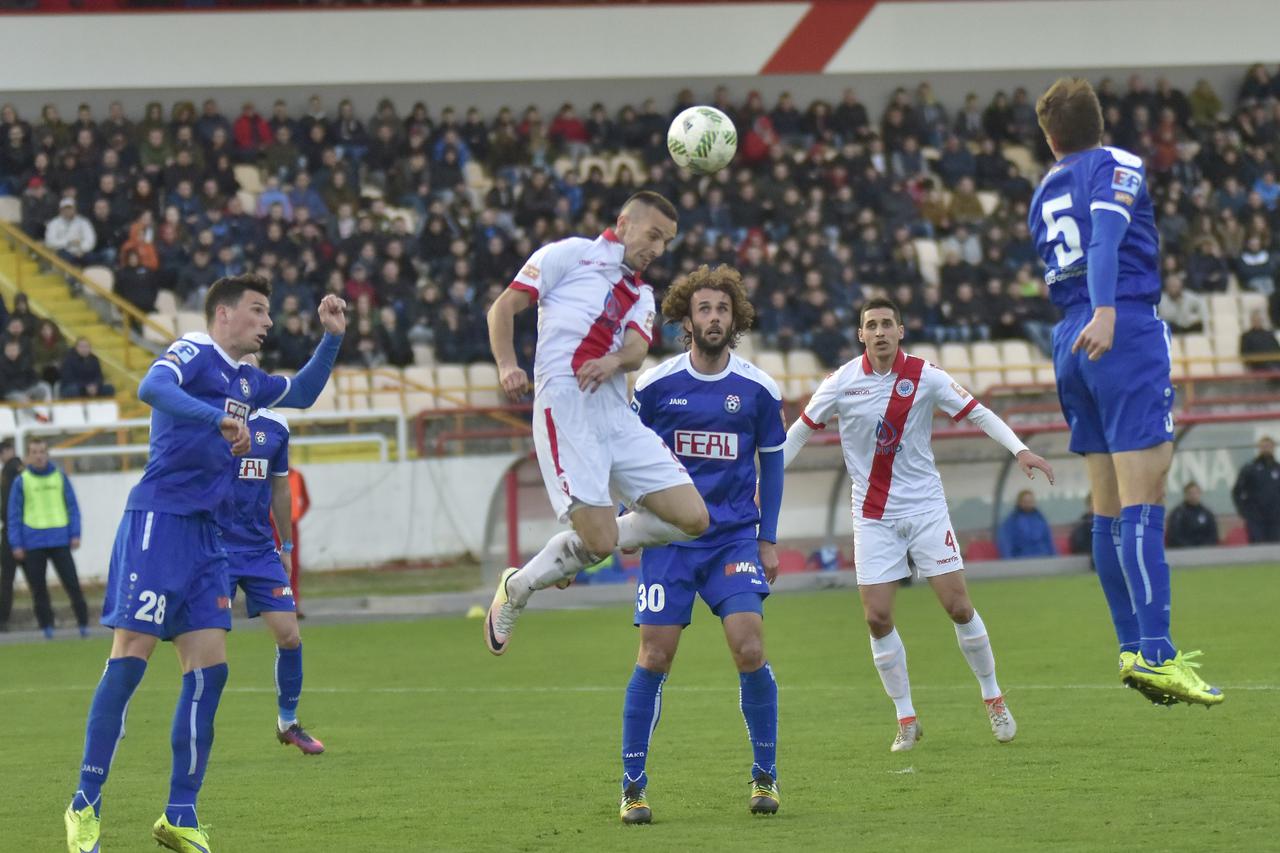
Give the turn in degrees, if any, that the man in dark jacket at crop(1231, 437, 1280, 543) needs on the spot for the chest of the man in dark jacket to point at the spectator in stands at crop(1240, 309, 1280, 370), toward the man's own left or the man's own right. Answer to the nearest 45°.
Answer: approximately 180°

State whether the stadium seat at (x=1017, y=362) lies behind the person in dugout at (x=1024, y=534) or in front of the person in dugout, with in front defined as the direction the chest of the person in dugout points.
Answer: behind

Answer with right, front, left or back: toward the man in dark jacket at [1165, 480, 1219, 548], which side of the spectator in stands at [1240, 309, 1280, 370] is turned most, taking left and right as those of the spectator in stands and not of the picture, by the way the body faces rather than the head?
front

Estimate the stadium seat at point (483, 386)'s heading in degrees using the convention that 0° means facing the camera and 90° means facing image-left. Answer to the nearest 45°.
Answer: approximately 0°

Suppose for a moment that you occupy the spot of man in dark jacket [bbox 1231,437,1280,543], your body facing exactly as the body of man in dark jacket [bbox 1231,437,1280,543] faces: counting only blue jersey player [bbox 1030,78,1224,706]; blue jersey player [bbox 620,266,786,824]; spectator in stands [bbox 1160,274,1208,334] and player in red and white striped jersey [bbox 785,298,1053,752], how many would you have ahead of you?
3

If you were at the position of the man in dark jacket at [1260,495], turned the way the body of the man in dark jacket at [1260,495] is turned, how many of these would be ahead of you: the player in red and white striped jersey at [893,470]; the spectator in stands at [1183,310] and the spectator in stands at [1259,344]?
1

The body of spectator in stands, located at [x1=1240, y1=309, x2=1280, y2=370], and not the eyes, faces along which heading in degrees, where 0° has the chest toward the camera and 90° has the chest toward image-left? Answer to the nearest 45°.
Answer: approximately 0°

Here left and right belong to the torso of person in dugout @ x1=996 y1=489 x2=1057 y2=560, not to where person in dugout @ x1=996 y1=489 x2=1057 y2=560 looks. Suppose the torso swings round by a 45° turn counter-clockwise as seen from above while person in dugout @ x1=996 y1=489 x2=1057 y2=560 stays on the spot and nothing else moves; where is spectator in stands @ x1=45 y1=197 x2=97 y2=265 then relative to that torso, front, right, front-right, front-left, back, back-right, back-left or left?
back-right

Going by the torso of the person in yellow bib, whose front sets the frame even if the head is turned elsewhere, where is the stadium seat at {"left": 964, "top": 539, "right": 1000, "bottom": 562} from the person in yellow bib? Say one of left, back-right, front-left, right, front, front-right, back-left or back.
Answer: left

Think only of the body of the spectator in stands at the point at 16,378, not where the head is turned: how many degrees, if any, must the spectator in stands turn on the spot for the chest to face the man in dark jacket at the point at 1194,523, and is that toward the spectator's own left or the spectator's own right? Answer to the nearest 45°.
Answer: approximately 45° to the spectator's own left
